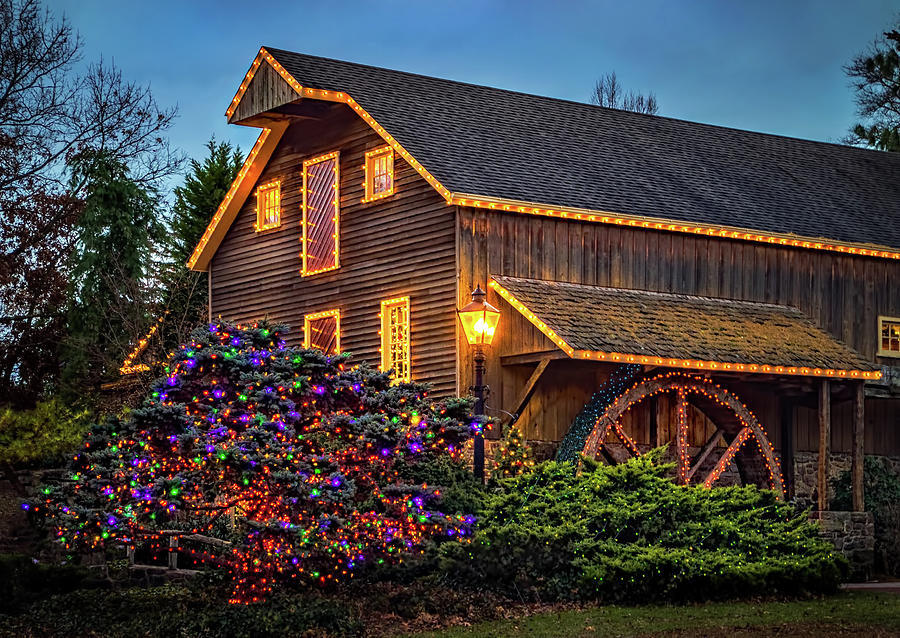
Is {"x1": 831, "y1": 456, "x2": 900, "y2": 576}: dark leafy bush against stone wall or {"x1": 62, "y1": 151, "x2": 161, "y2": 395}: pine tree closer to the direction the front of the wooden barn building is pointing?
the pine tree

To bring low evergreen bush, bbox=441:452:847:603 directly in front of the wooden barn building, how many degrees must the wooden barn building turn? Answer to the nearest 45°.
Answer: approximately 45° to its left

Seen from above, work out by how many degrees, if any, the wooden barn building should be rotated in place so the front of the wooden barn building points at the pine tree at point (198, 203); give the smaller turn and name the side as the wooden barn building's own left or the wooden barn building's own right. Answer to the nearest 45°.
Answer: approximately 90° to the wooden barn building's own right

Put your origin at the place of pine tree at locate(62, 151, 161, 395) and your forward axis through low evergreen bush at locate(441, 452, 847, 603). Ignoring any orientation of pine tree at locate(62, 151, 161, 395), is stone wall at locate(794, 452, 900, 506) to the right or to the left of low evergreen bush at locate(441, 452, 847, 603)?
left

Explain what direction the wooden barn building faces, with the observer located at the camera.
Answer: facing the viewer and to the left of the viewer

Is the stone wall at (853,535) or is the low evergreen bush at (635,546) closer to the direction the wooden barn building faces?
the low evergreen bush

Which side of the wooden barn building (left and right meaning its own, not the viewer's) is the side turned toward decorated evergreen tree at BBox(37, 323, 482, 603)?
front
